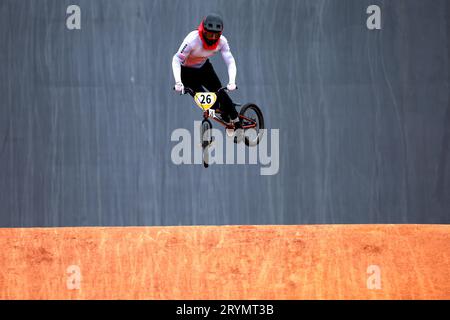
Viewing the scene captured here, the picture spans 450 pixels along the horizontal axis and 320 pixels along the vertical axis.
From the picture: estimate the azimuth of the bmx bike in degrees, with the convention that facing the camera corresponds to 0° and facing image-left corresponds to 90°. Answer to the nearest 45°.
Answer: approximately 45°
